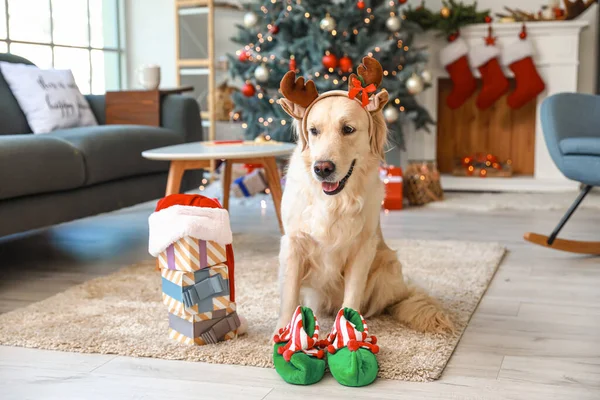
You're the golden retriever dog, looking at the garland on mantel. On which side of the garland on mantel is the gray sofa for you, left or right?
left

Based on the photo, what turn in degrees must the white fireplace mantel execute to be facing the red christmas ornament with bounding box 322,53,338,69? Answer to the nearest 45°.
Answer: approximately 45° to its right
